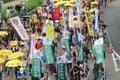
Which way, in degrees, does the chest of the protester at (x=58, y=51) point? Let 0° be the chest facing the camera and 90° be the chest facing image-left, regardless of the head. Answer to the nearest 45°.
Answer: approximately 0°
